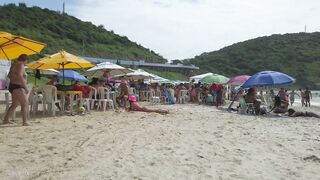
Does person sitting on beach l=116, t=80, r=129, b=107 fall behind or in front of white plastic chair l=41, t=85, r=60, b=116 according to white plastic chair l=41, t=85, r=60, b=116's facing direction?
in front

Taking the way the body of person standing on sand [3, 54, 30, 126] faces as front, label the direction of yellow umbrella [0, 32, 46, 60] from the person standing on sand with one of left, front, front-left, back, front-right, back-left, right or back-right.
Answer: left

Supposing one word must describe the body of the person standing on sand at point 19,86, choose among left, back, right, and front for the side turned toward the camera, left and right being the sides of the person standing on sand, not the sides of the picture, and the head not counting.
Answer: right

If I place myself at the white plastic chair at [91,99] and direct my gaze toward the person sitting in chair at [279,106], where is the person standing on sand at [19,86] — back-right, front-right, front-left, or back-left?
back-right

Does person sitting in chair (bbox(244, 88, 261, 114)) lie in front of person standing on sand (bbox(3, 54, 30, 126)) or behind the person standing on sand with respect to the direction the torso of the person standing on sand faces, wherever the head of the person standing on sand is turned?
in front

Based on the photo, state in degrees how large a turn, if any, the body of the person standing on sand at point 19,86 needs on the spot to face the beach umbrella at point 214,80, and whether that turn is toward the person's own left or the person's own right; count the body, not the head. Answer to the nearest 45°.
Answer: approximately 45° to the person's own left

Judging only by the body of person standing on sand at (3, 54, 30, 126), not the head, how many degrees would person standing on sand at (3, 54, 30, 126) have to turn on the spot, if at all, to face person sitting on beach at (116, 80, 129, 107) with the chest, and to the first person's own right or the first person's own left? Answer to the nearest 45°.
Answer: approximately 45° to the first person's own left

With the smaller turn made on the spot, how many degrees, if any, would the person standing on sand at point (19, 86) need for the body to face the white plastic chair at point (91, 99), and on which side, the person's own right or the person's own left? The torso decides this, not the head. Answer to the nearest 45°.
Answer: approximately 45° to the person's own left
